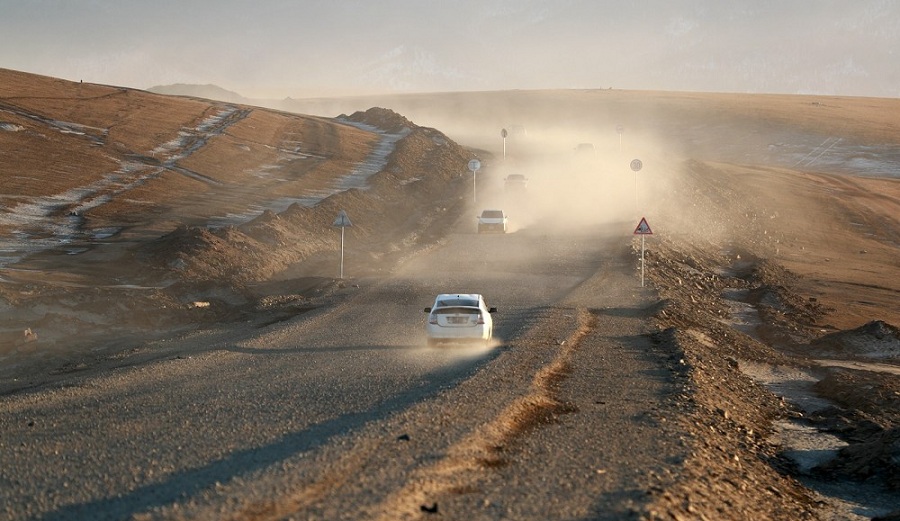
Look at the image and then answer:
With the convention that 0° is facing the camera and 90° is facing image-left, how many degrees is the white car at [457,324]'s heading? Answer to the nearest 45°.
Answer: approximately 180°
